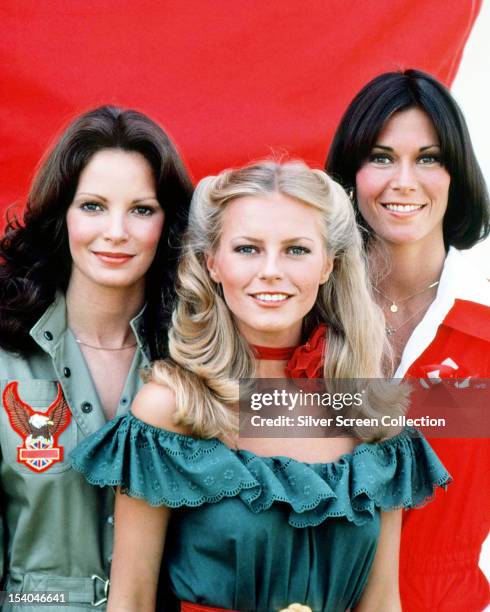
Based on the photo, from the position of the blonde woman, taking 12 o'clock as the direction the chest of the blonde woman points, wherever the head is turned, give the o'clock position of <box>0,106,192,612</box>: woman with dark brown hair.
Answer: The woman with dark brown hair is roughly at 4 o'clock from the blonde woman.

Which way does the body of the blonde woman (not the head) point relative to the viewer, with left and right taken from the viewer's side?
facing the viewer

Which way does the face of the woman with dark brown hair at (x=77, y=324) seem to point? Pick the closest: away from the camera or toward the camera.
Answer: toward the camera

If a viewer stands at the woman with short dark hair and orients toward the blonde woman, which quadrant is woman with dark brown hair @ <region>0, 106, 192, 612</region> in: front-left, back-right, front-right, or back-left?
front-right

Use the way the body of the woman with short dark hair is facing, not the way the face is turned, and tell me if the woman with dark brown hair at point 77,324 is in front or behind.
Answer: in front

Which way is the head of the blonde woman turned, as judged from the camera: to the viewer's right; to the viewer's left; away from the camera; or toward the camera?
toward the camera

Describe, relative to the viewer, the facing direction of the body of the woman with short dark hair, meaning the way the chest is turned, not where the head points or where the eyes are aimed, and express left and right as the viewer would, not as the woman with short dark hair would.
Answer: facing the viewer and to the left of the viewer

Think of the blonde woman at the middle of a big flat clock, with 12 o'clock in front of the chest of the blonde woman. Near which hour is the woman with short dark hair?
The woman with short dark hair is roughly at 7 o'clock from the blonde woman.

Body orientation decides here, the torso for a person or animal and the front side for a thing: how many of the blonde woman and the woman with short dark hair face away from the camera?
0

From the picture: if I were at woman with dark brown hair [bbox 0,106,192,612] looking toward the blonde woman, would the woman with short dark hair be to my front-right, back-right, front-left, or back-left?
front-left
